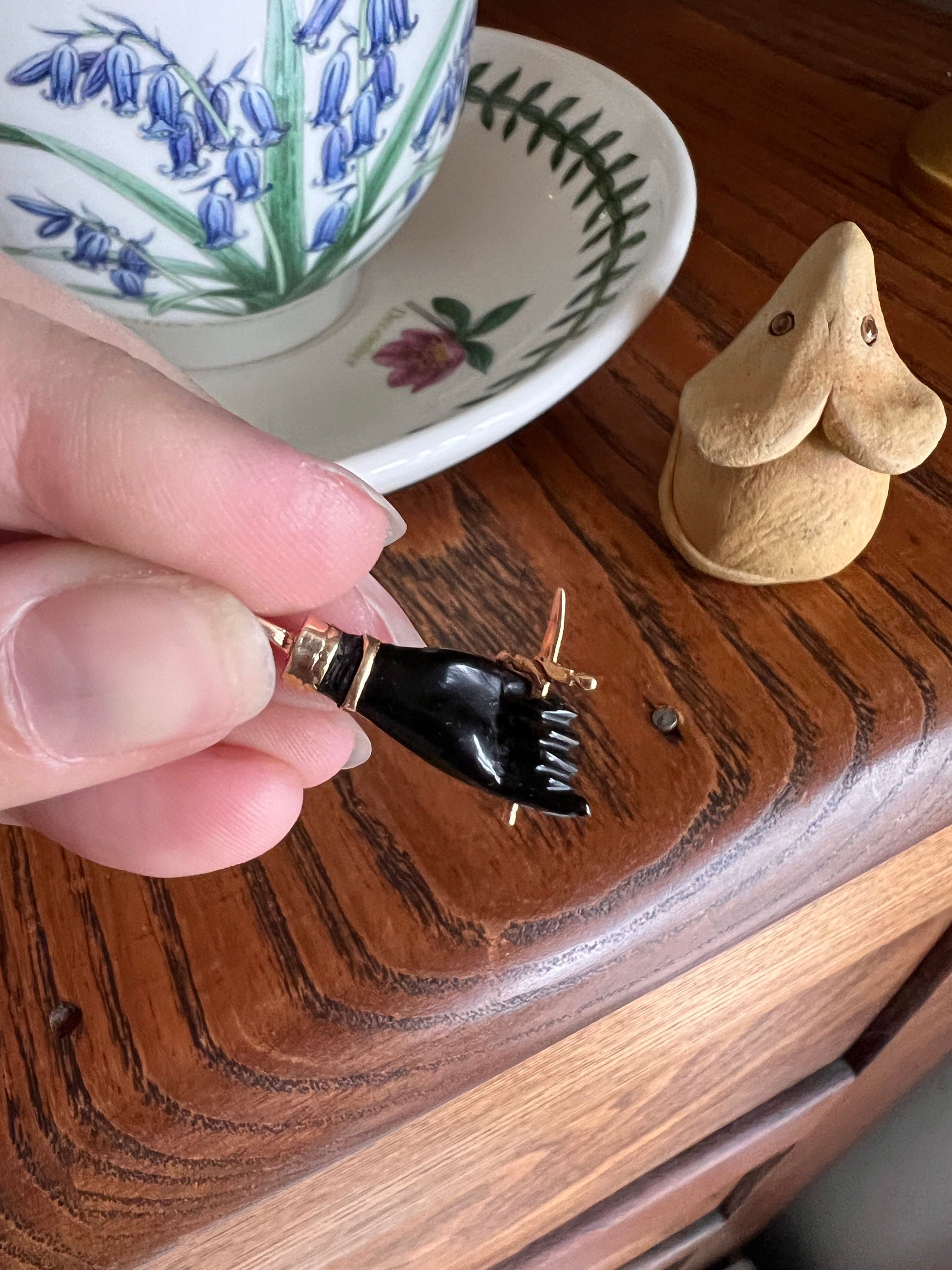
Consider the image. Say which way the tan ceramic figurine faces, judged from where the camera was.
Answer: facing the viewer and to the right of the viewer
